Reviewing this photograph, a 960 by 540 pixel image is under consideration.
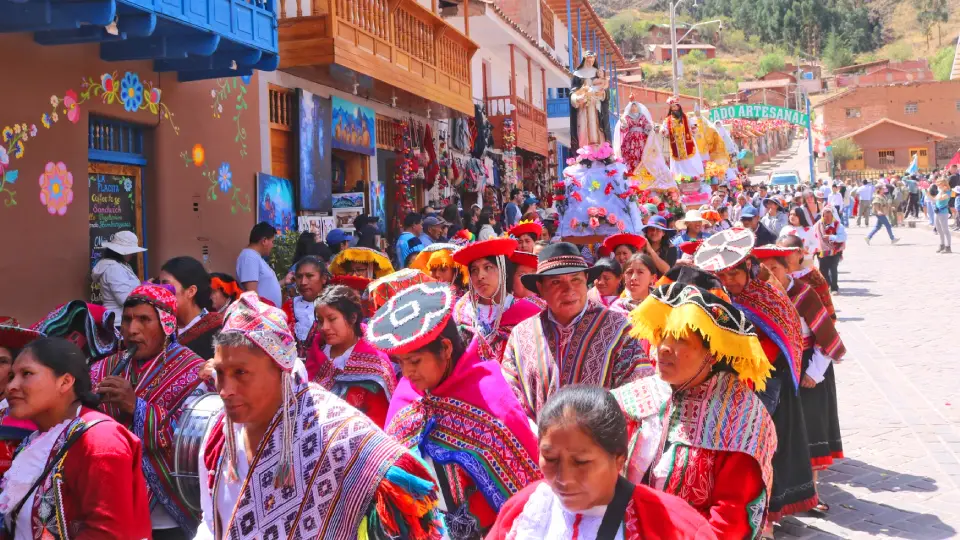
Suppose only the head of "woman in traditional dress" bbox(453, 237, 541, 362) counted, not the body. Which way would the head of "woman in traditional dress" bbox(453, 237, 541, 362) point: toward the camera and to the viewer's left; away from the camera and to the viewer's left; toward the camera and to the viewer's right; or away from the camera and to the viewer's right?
toward the camera and to the viewer's left

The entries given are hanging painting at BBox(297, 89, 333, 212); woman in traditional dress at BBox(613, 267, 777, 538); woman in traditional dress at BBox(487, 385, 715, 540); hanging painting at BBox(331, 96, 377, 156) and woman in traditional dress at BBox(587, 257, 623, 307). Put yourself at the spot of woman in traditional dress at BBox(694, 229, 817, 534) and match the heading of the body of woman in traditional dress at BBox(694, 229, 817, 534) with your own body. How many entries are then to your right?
3

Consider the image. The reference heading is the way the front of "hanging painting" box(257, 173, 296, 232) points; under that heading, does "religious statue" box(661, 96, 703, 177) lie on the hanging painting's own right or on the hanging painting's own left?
on the hanging painting's own left

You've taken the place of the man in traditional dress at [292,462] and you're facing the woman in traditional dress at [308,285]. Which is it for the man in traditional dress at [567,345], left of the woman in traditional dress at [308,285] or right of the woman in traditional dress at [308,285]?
right

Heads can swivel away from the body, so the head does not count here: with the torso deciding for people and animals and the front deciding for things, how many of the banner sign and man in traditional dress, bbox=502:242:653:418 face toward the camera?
2

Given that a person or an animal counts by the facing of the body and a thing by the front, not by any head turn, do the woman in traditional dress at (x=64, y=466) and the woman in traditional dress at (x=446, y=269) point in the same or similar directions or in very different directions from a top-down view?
same or similar directions

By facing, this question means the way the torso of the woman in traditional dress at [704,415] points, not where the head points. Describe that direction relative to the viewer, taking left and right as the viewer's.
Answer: facing the viewer and to the left of the viewer

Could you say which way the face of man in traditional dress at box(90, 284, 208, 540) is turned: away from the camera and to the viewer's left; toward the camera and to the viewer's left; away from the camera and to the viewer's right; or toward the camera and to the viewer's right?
toward the camera and to the viewer's left

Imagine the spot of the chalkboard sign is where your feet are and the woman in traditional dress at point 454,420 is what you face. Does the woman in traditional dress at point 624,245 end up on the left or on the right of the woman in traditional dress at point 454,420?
left

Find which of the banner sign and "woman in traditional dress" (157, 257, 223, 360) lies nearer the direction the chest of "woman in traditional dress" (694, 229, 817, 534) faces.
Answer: the woman in traditional dress

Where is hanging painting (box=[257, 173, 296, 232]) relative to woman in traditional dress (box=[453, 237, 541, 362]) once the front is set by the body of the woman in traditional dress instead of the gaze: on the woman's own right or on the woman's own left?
on the woman's own right

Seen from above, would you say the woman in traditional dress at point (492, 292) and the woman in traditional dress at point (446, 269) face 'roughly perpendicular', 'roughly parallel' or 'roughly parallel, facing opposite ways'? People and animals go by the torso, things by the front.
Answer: roughly parallel

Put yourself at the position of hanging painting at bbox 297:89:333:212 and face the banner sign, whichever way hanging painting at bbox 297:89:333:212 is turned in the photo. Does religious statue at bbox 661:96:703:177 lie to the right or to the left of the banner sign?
right

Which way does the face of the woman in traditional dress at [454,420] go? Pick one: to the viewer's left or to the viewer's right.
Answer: to the viewer's left

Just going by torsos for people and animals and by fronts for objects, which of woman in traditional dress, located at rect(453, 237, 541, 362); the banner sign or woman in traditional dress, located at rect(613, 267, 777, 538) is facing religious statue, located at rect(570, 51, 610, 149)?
the banner sign

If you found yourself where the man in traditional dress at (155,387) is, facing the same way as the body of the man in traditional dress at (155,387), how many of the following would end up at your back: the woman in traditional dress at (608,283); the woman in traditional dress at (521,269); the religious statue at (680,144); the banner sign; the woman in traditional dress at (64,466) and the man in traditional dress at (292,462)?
4

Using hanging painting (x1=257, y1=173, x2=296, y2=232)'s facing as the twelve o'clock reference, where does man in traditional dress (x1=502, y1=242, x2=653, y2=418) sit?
The man in traditional dress is roughly at 1 o'clock from the hanging painting.

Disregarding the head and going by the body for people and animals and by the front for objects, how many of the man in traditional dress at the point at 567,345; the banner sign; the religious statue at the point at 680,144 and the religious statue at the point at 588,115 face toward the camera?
4

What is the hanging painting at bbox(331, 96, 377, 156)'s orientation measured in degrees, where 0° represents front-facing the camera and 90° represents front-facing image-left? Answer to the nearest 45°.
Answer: approximately 315°
